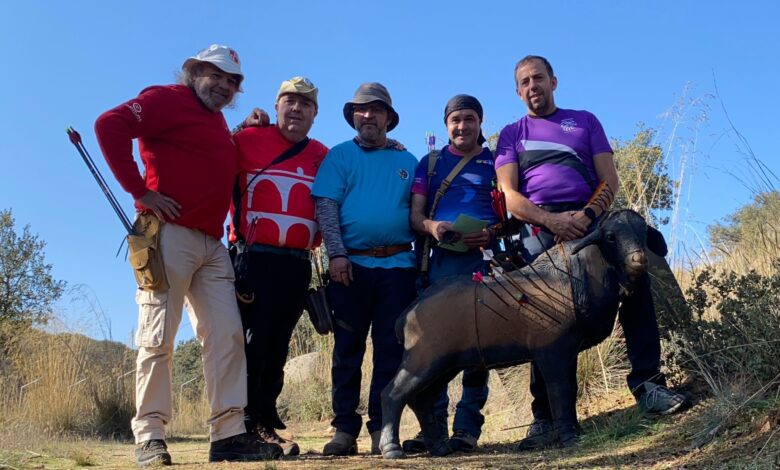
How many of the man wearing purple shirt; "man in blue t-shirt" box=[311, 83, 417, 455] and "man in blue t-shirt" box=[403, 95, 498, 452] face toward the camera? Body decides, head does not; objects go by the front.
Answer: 3

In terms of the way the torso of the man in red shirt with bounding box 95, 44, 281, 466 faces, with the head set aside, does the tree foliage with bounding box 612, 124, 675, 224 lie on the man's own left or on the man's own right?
on the man's own left

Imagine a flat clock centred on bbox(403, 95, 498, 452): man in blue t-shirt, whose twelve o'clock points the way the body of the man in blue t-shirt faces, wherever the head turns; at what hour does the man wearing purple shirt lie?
The man wearing purple shirt is roughly at 10 o'clock from the man in blue t-shirt.

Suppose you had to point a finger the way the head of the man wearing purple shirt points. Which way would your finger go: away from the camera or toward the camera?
toward the camera

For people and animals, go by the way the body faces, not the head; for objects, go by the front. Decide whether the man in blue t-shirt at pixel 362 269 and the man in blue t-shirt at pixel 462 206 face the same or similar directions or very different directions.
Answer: same or similar directions

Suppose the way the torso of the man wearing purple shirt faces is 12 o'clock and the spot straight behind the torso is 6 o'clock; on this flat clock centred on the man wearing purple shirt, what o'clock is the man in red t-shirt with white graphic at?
The man in red t-shirt with white graphic is roughly at 3 o'clock from the man wearing purple shirt.

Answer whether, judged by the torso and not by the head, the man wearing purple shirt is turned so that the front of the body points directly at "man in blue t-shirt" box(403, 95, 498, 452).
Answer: no

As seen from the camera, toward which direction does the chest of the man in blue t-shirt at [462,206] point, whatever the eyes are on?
toward the camera

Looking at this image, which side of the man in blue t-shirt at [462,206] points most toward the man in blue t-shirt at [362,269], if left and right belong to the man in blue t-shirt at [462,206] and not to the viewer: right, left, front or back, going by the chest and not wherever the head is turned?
right

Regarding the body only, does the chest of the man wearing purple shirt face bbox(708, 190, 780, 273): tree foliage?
no

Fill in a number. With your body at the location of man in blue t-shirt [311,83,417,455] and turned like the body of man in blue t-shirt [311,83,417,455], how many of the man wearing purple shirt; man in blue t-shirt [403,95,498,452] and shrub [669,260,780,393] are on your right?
0

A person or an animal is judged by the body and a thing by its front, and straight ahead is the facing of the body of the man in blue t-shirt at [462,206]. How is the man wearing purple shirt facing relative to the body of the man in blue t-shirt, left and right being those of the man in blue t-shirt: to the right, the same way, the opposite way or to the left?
the same way

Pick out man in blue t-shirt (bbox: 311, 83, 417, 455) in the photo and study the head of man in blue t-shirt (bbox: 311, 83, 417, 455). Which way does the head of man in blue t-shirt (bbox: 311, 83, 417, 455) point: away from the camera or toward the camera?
toward the camera

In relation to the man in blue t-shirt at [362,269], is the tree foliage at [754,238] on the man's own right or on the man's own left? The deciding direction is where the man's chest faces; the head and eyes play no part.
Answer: on the man's own left

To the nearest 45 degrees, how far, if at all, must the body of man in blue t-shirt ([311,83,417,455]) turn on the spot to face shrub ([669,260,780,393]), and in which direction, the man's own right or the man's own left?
approximately 90° to the man's own left

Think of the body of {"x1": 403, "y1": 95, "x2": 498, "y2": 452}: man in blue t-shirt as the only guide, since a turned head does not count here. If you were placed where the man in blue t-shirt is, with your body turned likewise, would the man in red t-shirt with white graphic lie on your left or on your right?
on your right

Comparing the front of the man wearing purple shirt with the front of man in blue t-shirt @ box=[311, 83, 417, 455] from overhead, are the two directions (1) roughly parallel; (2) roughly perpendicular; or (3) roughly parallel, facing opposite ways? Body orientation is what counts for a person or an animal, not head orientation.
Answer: roughly parallel

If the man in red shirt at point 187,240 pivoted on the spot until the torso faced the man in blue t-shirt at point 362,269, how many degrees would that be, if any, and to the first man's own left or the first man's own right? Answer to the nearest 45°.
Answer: approximately 45° to the first man's own left

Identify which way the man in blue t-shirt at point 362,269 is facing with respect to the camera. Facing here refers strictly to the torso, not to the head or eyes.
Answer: toward the camera

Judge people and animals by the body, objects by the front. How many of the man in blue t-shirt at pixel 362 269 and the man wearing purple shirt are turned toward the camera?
2
